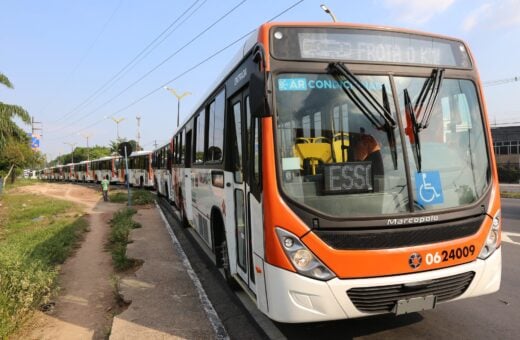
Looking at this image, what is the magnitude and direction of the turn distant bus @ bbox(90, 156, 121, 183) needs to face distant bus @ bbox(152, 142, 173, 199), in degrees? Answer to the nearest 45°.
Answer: approximately 45° to its right

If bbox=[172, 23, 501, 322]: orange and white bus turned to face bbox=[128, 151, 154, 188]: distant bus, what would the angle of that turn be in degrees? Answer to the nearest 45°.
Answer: approximately 180°

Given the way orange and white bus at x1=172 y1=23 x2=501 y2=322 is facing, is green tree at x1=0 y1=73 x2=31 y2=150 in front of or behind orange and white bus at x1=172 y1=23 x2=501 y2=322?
behind

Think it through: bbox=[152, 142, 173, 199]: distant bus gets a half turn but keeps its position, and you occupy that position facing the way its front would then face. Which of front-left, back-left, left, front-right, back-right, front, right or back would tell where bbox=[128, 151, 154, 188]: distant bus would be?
front-right

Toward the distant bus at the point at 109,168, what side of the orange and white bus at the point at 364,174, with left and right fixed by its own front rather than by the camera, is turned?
back

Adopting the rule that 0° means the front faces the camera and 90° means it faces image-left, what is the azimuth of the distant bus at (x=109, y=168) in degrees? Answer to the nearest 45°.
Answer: approximately 315°

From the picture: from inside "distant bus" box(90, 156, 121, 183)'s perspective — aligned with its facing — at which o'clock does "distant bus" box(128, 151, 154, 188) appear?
"distant bus" box(128, 151, 154, 188) is roughly at 1 o'clock from "distant bus" box(90, 156, 121, 183).

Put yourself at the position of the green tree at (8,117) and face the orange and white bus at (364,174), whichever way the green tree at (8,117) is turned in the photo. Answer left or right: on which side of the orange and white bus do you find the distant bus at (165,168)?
left

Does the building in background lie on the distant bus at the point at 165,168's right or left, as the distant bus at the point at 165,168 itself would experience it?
on its left

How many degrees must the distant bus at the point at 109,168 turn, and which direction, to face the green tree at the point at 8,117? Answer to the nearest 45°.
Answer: approximately 45° to its right

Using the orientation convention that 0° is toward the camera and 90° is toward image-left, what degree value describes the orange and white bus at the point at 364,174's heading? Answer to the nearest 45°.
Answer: approximately 315°
